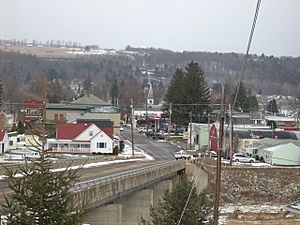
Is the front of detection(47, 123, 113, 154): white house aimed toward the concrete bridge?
yes

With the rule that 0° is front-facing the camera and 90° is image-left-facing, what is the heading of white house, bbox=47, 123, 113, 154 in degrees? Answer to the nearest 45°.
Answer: approximately 0°

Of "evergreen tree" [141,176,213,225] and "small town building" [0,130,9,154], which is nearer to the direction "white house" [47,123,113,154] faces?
the evergreen tree

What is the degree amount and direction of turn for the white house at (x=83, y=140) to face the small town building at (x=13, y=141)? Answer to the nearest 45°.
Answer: approximately 90° to its right

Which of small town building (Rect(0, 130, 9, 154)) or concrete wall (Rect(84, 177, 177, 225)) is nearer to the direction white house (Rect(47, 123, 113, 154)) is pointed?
the concrete wall

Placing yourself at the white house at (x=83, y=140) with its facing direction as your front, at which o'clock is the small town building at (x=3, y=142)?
The small town building is roughly at 2 o'clock from the white house.

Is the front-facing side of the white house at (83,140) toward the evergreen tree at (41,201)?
yes

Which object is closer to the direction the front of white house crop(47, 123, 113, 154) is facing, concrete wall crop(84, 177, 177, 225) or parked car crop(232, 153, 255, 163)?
the concrete wall

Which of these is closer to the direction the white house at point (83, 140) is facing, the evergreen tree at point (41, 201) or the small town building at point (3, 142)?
the evergreen tree

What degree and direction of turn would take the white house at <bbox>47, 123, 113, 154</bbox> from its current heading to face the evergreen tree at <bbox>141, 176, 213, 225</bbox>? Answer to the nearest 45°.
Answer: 0° — it already faces it

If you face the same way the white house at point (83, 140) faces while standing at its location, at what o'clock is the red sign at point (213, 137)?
The red sign is roughly at 9 o'clock from the white house.

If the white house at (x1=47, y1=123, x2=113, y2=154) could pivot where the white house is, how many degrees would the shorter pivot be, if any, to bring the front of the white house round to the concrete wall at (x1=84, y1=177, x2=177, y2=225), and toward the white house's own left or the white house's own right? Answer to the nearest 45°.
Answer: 0° — it already faces it
